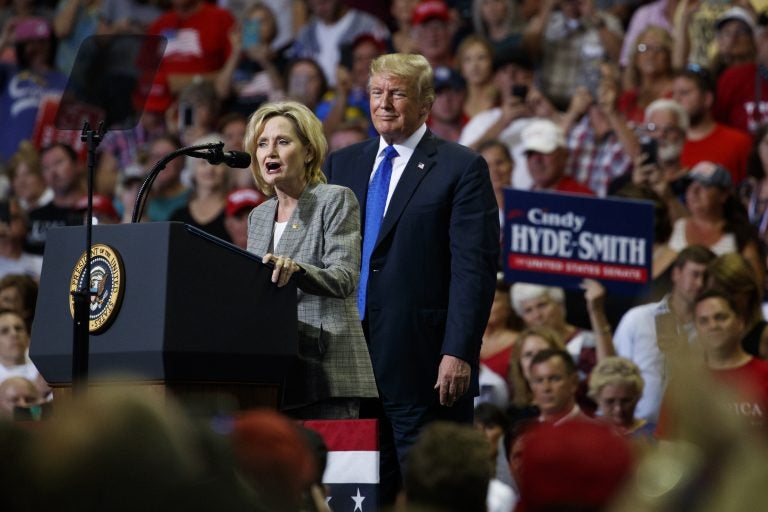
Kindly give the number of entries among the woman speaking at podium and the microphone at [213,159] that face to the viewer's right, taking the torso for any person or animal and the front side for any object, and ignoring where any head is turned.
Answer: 1

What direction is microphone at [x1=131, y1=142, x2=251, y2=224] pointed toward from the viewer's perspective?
to the viewer's right

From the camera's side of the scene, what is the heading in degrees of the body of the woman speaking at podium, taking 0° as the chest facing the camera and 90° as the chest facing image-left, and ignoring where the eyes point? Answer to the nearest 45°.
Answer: approximately 45°

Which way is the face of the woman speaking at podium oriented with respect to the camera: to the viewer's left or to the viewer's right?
to the viewer's left

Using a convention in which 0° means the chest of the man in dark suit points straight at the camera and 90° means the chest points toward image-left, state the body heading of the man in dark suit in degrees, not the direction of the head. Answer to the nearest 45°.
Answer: approximately 45°
